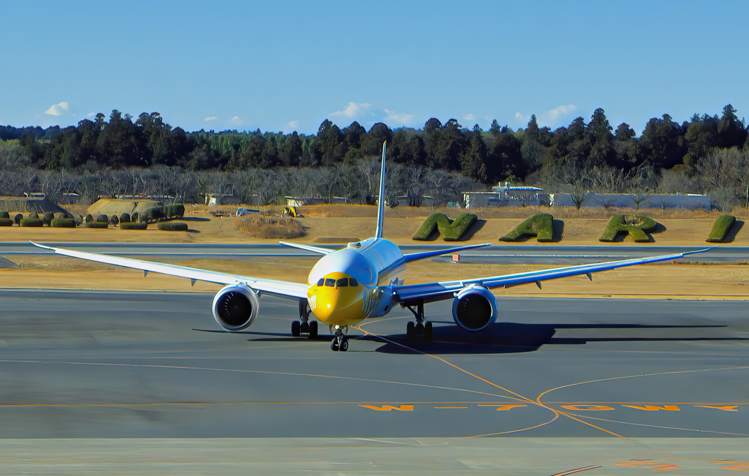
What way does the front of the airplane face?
toward the camera
